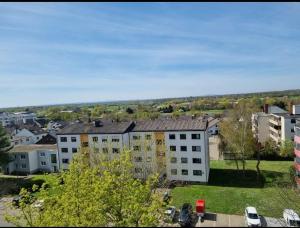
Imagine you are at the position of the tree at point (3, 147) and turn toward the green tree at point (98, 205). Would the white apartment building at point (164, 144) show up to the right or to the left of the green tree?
left

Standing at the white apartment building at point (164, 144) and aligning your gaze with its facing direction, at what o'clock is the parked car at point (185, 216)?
The parked car is roughly at 12 o'clock from the white apartment building.

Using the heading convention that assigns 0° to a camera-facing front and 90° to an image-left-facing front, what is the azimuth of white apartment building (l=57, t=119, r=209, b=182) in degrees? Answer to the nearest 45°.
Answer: approximately 0°

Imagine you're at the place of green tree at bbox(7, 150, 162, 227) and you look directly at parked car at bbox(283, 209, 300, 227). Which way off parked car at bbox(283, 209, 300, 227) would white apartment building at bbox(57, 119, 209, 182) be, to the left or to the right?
left

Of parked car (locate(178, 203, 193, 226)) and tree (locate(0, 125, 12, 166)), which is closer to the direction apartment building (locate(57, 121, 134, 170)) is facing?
the parked car

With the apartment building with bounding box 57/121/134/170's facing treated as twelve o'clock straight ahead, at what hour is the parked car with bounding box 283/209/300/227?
The parked car is roughly at 11 o'clock from the apartment building.

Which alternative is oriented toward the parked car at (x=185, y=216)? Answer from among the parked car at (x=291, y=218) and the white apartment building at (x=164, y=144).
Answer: the white apartment building

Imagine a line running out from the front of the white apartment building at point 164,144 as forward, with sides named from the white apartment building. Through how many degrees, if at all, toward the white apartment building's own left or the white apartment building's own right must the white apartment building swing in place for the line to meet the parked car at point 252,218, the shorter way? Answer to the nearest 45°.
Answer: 0° — it already faces it
